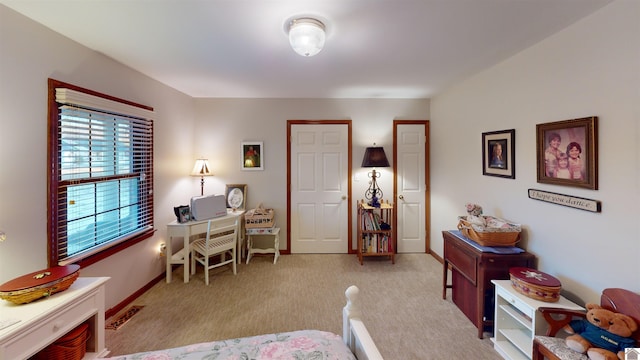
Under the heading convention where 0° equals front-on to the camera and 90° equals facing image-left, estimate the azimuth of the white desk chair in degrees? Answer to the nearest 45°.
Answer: approximately 135°

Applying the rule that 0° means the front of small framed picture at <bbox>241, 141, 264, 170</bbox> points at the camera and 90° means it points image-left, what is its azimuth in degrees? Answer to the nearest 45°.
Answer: approximately 0°

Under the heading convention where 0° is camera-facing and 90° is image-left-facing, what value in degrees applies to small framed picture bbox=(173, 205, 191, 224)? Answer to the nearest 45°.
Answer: approximately 315°

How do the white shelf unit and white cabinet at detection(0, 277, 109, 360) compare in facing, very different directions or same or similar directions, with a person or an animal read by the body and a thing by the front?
very different directions

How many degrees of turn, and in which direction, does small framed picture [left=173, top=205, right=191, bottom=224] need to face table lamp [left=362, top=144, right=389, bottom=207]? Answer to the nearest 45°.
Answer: approximately 45° to its left

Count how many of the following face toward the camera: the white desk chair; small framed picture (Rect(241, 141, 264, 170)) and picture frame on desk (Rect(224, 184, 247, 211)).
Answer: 2

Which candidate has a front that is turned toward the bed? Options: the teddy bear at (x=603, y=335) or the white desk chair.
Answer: the teddy bear

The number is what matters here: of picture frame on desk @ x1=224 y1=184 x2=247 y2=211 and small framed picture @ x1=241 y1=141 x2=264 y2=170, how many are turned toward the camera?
2

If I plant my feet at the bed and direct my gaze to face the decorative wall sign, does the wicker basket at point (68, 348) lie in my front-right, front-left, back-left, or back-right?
back-left
